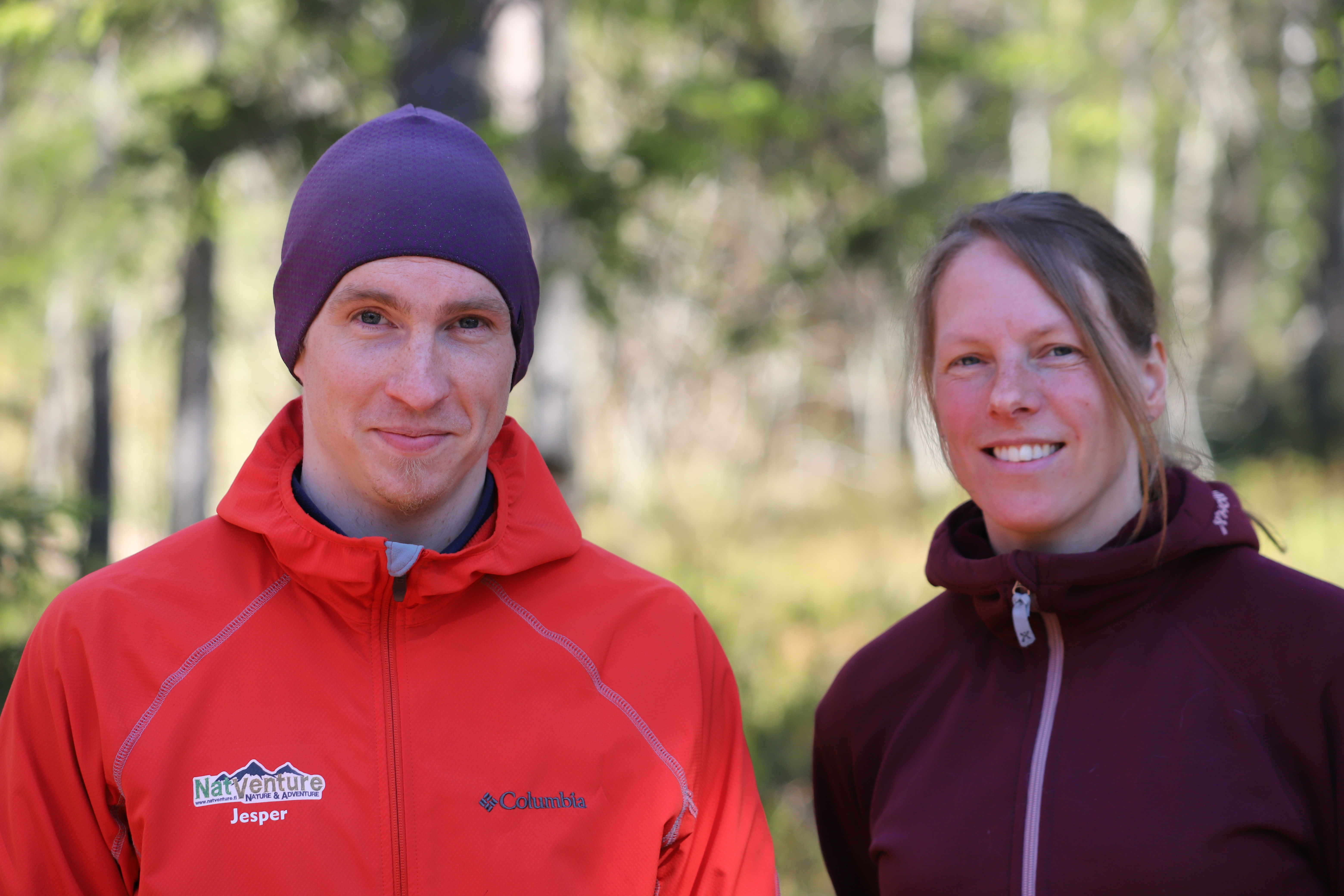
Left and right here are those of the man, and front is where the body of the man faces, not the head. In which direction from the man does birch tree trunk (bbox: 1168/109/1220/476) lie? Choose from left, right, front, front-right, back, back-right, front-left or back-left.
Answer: back-left

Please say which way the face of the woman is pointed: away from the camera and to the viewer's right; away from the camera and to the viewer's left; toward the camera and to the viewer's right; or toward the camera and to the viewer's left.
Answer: toward the camera and to the viewer's left

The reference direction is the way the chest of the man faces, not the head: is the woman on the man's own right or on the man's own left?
on the man's own left

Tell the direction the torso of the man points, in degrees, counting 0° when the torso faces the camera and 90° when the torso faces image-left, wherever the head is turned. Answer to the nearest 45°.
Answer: approximately 0°

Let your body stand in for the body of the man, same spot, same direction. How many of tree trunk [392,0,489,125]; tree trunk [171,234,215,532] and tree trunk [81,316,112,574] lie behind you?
3

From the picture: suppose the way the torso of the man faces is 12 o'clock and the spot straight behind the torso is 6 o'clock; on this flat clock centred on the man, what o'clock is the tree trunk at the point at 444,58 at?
The tree trunk is roughly at 6 o'clock from the man.

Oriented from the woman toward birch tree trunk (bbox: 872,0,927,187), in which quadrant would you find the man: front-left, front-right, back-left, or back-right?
back-left

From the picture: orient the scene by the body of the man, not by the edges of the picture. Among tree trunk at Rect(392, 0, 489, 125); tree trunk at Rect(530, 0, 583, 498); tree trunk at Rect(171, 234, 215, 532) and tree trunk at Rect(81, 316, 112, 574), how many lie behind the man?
4

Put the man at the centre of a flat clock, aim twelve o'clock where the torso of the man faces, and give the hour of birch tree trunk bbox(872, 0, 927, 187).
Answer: The birch tree trunk is roughly at 7 o'clock from the man.

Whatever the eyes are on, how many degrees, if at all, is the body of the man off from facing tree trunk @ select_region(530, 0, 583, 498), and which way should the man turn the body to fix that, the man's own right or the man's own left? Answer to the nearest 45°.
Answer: approximately 180°

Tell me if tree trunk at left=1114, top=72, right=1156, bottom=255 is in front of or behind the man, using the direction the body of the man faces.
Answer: behind
